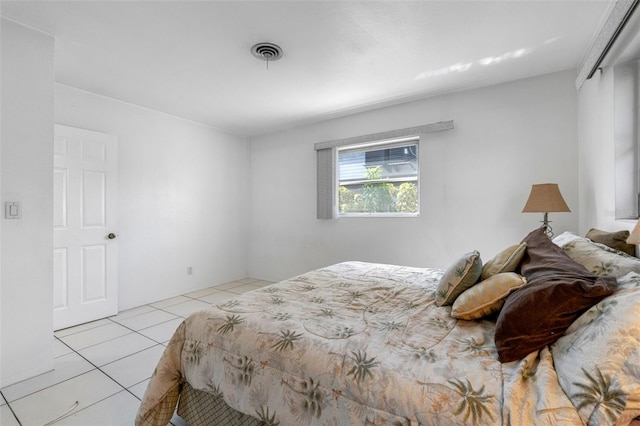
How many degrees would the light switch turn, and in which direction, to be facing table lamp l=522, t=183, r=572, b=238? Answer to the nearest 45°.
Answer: approximately 45° to its left

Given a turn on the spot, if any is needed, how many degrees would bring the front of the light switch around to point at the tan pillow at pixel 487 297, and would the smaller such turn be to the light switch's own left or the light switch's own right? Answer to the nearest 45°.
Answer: approximately 45° to the light switch's own left

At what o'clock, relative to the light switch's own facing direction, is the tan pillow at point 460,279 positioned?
The tan pillow is roughly at 11 o'clock from the light switch.
